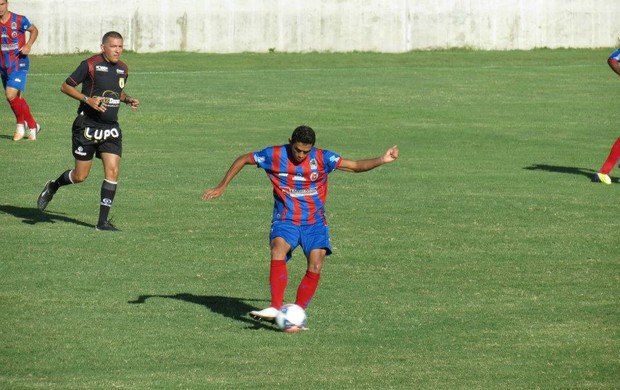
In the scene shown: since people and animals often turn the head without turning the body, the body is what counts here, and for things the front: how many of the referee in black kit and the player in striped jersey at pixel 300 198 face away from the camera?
0

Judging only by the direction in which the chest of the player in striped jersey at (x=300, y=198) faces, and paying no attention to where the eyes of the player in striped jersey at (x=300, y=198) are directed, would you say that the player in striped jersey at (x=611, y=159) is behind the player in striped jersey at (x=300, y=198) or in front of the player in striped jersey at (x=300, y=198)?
behind

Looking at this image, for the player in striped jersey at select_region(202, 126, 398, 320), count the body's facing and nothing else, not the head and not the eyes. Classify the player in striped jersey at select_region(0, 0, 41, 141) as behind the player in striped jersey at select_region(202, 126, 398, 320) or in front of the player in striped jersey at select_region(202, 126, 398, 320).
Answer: behind

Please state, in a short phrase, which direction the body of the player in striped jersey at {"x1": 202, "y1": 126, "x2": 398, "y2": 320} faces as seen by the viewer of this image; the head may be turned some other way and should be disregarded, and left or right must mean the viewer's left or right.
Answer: facing the viewer

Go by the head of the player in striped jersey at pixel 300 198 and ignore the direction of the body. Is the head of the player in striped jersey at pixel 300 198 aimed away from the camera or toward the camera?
toward the camera

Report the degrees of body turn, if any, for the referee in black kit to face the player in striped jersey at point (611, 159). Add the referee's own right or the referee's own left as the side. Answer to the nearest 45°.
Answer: approximately 90° to the referee's own left

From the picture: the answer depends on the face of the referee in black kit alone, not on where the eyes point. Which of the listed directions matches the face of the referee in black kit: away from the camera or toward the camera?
toward the camera

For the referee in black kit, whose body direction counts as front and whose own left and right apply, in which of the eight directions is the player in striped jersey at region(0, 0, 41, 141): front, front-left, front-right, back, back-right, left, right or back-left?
back-left
